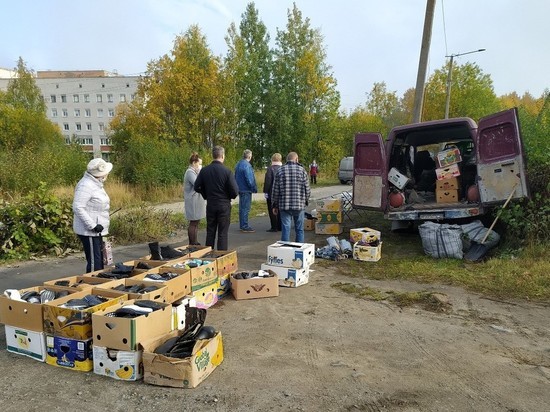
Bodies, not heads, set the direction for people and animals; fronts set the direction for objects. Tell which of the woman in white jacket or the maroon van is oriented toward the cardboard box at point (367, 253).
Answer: the woman in white jacket

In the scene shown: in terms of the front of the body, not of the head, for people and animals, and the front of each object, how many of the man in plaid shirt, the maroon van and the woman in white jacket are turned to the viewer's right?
1

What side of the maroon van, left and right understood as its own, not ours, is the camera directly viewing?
back

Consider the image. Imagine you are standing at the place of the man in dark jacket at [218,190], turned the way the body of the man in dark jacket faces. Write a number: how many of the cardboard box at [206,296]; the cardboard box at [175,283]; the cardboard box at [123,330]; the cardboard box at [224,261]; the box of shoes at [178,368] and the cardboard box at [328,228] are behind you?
5

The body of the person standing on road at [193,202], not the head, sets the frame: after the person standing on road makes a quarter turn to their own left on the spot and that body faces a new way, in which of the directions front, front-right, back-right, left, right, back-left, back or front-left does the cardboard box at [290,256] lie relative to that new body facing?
back-right

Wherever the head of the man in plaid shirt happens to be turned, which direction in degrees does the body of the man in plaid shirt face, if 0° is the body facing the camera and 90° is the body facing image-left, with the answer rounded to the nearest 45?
approximately 180°

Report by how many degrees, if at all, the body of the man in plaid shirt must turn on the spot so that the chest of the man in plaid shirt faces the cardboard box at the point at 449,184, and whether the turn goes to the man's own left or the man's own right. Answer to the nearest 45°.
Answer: approximately 90° to the man's own right

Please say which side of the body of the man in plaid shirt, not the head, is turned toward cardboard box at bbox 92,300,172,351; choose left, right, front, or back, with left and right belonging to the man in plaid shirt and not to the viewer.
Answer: back

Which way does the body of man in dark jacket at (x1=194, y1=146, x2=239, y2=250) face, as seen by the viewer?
away from the camera

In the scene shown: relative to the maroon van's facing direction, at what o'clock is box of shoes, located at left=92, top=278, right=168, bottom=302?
The box of shoes is roughly at 7 o'clock from the maroon van.

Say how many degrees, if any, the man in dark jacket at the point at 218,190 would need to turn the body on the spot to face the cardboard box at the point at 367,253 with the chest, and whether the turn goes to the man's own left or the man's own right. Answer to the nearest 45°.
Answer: approximately 90° to the man's own right

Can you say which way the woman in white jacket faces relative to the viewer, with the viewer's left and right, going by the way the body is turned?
facing to the right of the viewer
